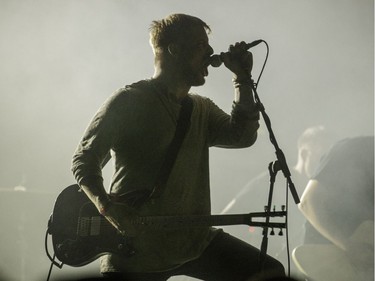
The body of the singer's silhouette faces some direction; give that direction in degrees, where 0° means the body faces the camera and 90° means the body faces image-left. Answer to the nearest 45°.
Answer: approximately 315°
